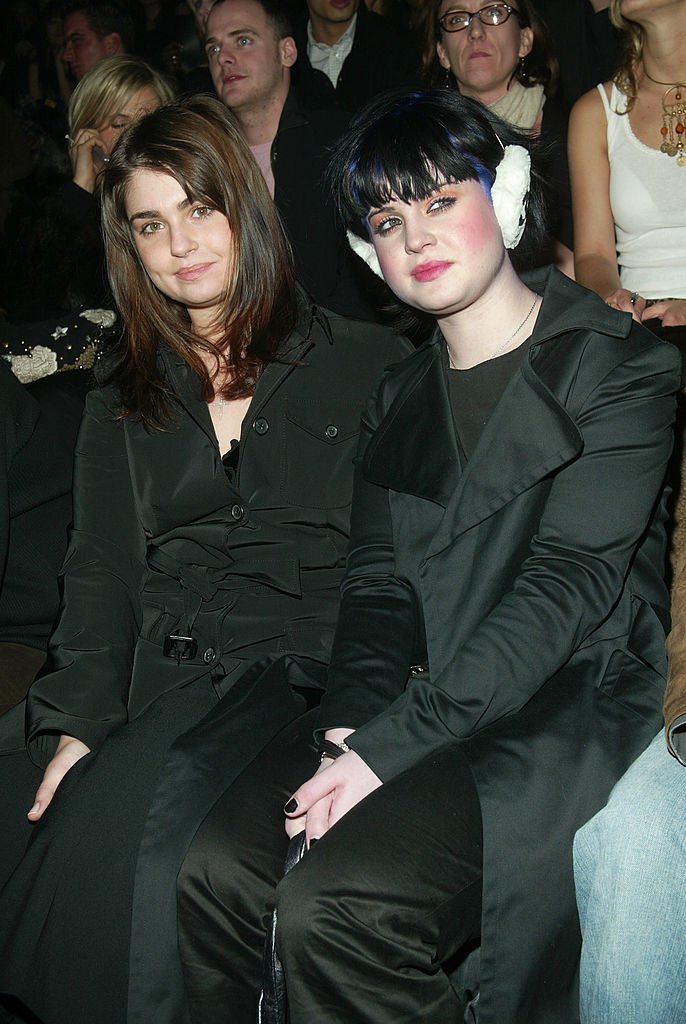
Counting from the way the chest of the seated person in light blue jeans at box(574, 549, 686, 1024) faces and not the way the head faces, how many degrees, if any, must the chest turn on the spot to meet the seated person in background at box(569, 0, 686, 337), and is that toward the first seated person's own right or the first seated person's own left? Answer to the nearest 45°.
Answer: approximately 135° to the first seated person's own right

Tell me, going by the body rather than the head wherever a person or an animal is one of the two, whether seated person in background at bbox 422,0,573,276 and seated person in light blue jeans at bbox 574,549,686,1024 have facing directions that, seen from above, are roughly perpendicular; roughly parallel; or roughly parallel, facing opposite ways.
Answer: roughly parallel

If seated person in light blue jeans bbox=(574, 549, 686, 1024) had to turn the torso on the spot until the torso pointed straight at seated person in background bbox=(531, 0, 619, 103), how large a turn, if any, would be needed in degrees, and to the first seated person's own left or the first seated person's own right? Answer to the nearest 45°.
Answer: approximately 135° to the first seated person's own right

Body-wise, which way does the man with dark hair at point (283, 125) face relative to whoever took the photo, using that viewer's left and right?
facing the viewer and to the left of the viewer

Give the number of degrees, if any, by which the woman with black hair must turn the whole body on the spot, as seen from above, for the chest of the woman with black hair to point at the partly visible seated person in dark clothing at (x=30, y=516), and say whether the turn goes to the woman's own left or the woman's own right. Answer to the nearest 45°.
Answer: approximately 90° to the woman's own right

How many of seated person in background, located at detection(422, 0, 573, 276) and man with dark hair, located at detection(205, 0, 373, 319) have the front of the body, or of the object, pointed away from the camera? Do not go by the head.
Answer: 0

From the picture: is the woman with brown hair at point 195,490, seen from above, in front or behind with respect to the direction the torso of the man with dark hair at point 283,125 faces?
in front

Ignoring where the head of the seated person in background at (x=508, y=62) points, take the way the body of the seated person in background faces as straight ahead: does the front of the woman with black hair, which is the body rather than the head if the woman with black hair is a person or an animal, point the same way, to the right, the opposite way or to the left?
the same way

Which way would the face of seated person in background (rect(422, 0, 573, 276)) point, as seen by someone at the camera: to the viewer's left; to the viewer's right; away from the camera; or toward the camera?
toward the camera

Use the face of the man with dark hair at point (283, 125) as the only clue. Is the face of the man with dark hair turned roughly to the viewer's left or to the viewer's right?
to the viewer's left

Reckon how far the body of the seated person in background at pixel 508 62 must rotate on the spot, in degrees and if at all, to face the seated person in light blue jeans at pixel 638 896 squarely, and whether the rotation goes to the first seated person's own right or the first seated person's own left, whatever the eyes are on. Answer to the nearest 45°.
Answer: approximately 45° to the first seated person's own left

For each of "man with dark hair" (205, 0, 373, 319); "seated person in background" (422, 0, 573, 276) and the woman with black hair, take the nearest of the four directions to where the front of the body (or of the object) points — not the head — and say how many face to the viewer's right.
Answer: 0

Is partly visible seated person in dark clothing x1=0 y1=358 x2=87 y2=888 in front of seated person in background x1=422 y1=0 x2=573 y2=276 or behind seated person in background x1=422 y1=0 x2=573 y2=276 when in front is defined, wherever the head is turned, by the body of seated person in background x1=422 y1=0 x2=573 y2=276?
in front

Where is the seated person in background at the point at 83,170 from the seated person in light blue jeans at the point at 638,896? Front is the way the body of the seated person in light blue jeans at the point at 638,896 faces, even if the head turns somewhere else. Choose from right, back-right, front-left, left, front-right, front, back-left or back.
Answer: right

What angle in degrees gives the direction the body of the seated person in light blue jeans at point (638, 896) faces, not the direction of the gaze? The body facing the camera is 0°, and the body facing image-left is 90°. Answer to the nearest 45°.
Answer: approximately 45°

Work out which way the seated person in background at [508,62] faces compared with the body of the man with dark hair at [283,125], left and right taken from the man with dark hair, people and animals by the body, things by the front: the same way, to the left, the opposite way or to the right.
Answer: the same way

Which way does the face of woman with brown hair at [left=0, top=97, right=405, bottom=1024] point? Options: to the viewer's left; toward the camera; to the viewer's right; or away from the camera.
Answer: toward the camera

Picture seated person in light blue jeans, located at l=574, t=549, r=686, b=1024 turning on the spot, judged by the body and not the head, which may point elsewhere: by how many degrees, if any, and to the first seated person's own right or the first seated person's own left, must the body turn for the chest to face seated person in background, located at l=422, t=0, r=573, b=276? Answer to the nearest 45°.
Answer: approximately 135° to the first seated person's own right
